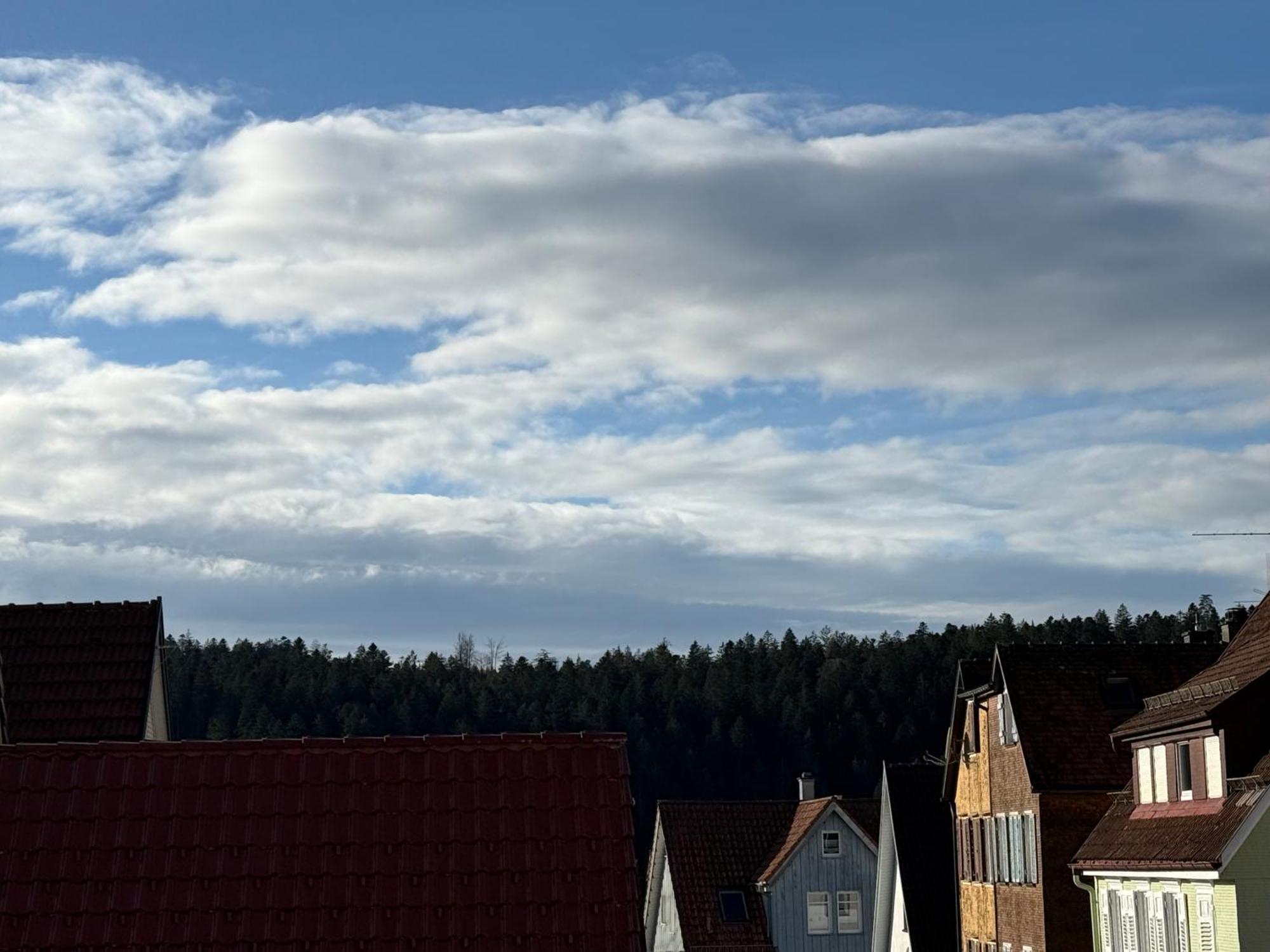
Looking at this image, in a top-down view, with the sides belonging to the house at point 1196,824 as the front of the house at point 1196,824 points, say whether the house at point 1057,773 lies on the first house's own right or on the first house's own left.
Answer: on the first house's own right

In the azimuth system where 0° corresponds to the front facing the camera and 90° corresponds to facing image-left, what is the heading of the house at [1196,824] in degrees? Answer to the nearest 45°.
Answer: approximately 45°
